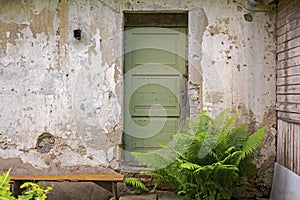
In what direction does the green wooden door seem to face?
toward the camera

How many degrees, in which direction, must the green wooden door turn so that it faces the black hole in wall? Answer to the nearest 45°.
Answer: approximately 90° to its right

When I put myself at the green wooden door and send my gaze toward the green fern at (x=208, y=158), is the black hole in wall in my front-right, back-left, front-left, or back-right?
back-right
